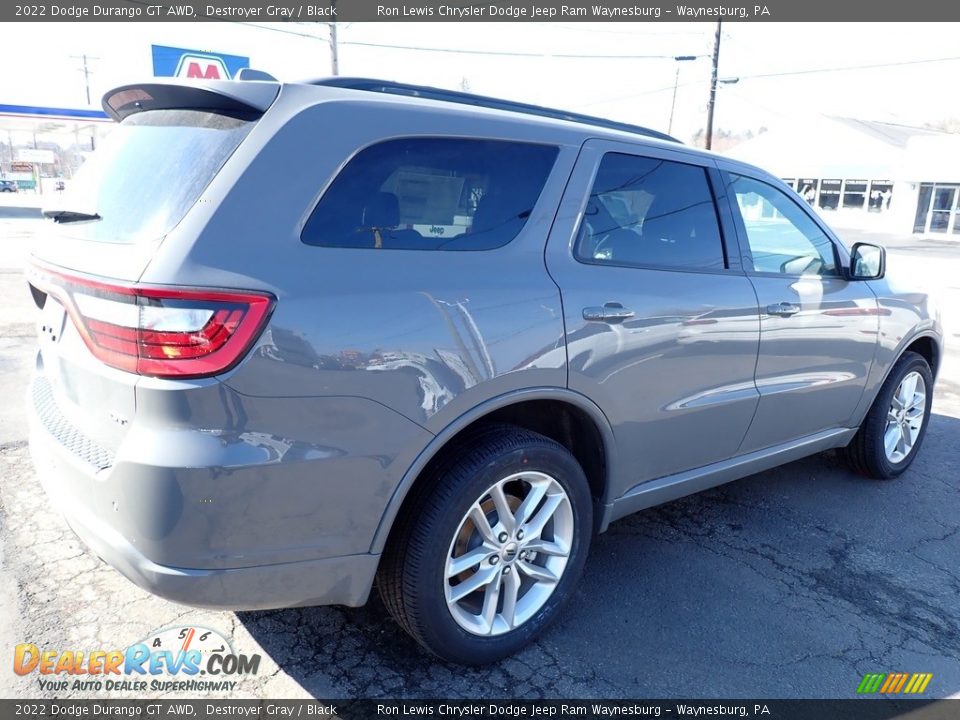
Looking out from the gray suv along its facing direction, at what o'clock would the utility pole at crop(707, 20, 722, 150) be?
The utility pole is roughly at 11 o'clock from the gray suv.

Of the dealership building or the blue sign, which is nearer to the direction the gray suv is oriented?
the dealership building

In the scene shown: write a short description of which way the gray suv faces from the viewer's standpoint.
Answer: facing away from the viewer and to the right of the viewer

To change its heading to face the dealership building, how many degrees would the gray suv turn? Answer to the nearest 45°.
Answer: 0° — it already faces it

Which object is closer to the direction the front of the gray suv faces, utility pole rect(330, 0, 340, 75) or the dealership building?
the dealership building

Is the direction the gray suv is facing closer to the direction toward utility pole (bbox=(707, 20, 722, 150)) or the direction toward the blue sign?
the utility pole
